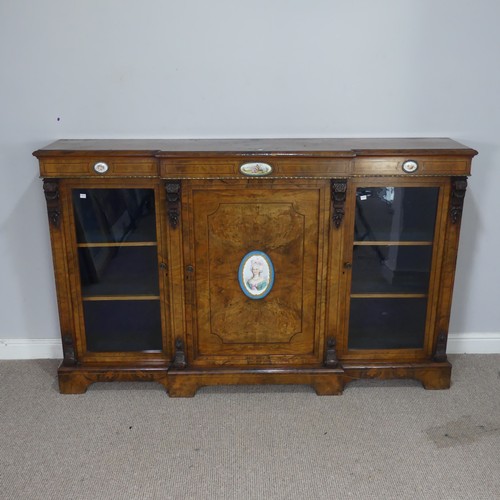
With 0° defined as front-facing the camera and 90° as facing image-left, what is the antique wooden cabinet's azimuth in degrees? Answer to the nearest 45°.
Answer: approximately 0°
